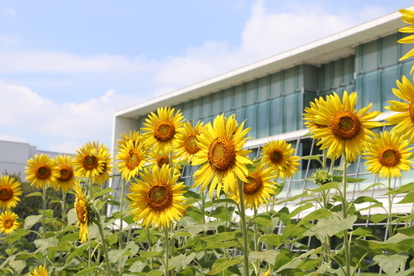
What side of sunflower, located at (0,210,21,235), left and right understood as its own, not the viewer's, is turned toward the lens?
front

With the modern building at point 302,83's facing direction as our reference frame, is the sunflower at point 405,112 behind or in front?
in front

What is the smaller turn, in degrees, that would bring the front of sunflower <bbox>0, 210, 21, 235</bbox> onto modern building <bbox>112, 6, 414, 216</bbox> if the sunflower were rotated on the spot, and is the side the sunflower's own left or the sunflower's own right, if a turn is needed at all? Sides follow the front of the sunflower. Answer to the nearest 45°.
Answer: approximately 135° to the sunflower's own left

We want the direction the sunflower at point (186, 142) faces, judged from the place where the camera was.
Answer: facing the viewer

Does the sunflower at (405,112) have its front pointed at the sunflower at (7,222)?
no

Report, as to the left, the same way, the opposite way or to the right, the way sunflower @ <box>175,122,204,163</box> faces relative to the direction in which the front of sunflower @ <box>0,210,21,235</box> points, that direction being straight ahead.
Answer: the same way

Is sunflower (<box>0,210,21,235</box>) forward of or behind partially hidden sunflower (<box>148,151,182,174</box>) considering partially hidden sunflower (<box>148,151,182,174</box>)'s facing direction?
behind

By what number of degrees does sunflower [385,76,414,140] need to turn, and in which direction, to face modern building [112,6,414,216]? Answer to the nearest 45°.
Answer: approximately 180°

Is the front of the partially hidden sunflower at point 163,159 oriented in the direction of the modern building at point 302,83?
no

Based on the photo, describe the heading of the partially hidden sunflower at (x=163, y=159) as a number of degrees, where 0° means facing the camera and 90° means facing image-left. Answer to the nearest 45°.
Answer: approximately 0°
